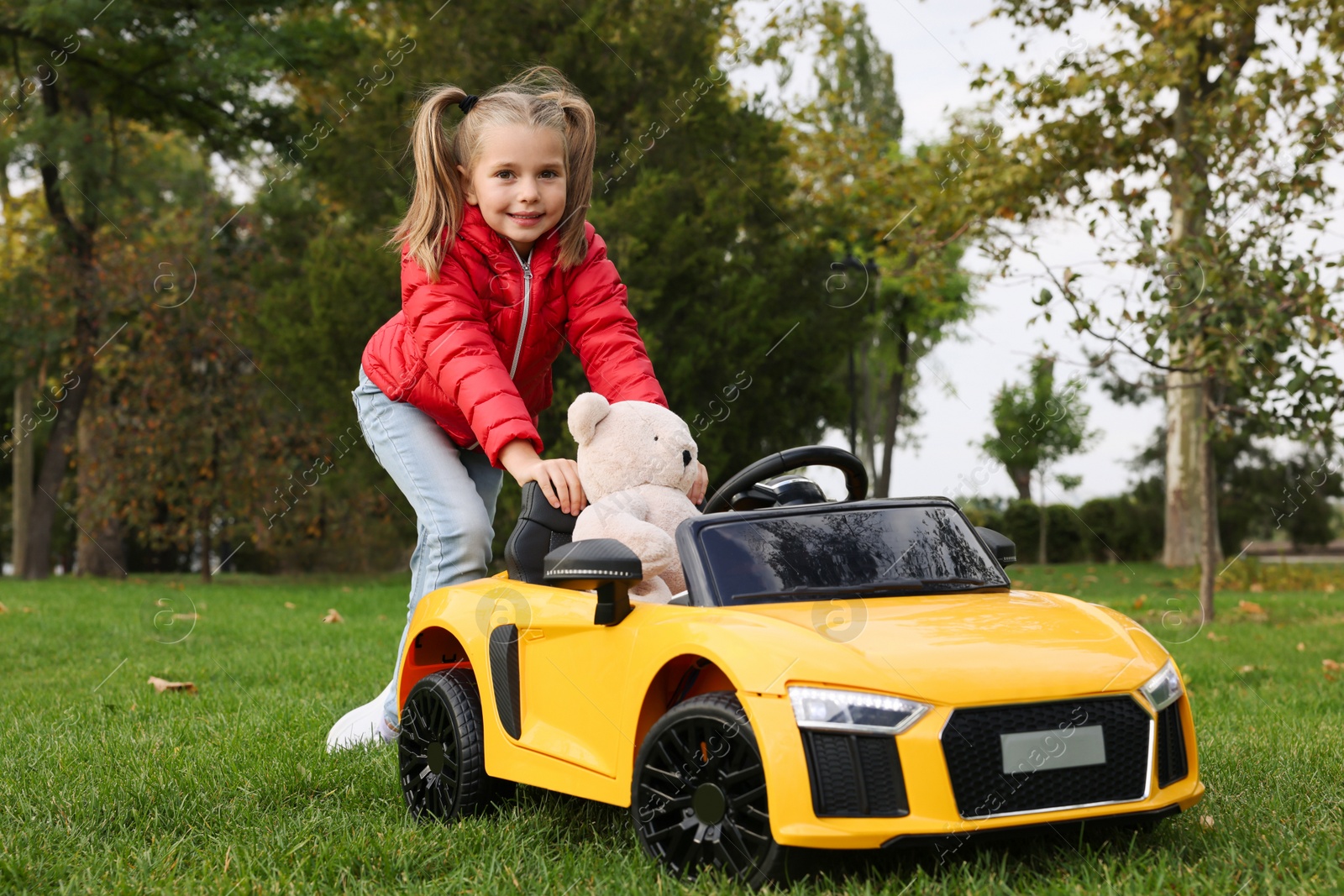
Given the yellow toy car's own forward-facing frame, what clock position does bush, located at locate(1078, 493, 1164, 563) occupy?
The bush is roughly at 8 o'clock from the yellow toy car.

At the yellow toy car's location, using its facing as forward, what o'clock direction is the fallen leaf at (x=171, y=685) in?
The fallen leaf is roughly at 6 o'clock from the yellow toy car.

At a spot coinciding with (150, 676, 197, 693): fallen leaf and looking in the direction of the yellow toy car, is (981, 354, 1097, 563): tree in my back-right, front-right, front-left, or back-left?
back-left

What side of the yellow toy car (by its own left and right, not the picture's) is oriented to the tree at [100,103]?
back

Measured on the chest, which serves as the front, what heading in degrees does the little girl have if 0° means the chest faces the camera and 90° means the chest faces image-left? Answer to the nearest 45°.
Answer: approximately 315°

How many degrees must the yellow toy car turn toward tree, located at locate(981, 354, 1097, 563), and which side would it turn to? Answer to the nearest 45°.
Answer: approximately 135° to its left

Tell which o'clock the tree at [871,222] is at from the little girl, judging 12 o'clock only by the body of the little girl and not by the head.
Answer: The tree is roughly at 8 o'clock from the little girl.

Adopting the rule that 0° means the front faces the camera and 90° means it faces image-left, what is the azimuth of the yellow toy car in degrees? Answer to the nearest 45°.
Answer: approximately 315°
